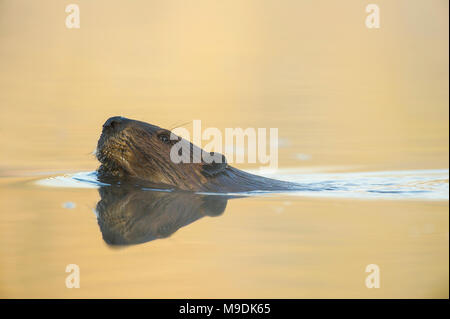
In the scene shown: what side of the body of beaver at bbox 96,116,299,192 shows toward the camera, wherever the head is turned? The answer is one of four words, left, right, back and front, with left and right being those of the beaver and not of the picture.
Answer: left
